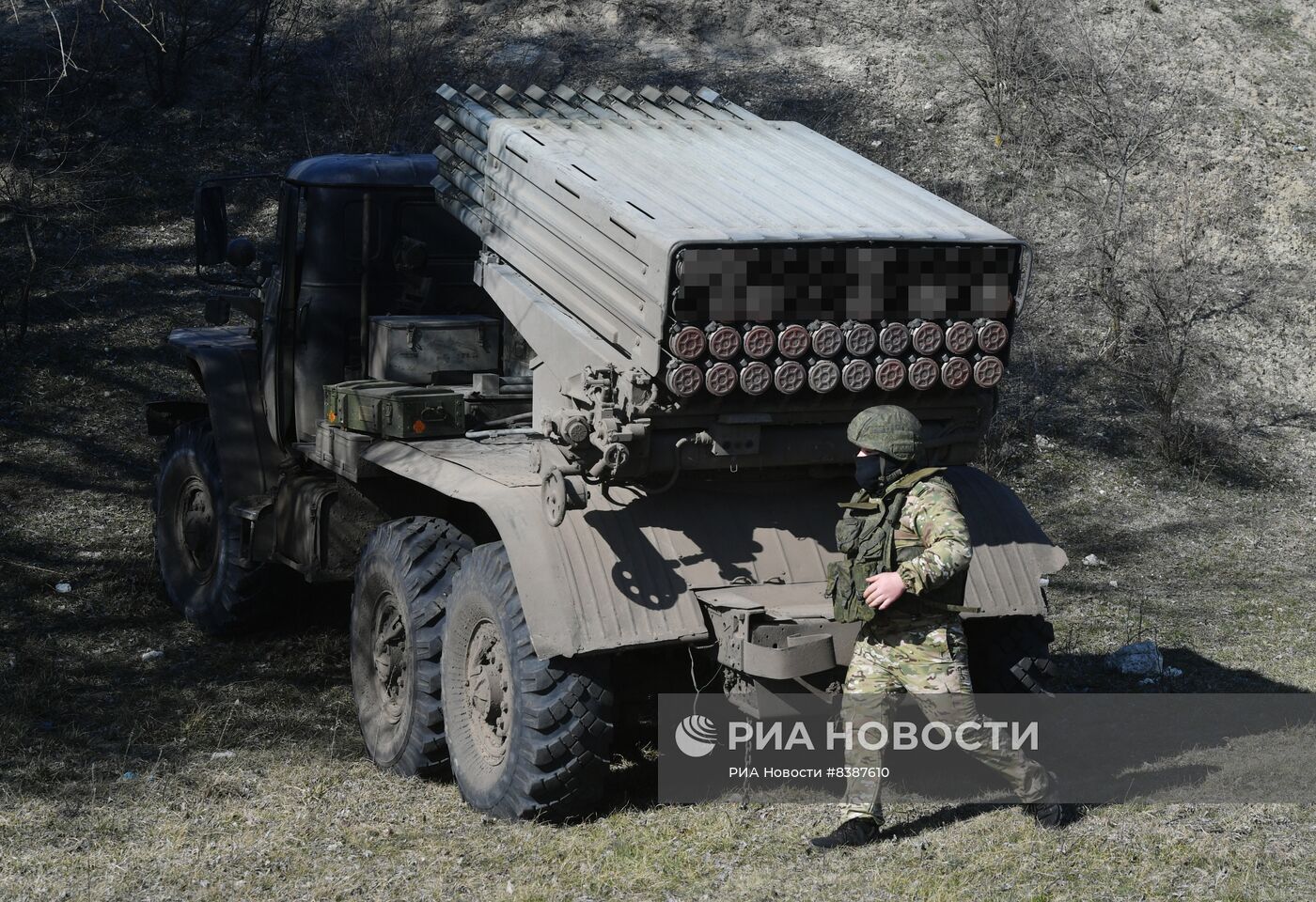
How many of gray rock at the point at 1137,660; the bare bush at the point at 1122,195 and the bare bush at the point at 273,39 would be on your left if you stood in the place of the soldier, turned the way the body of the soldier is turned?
0

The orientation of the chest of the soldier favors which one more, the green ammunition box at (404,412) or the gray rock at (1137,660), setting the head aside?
the green ammunition box

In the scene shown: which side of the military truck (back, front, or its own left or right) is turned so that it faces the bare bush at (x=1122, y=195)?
right

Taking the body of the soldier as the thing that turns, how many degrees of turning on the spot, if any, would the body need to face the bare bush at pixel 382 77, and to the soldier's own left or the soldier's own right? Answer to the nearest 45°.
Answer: approximately 45° to the soldier's own right

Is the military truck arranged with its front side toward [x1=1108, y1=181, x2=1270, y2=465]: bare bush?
no

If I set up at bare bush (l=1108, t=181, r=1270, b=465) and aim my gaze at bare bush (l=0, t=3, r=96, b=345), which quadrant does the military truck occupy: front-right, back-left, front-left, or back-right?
front-left

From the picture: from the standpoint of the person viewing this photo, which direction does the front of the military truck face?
facing away from the viewer and to the left of the viewer

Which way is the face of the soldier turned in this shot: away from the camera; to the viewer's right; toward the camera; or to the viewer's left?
to the viewer's left

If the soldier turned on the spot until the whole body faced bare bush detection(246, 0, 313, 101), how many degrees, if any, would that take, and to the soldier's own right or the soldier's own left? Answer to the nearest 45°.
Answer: approximately 45° to the soldier's own right

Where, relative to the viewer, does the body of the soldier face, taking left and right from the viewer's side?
facing to the left of the viewer

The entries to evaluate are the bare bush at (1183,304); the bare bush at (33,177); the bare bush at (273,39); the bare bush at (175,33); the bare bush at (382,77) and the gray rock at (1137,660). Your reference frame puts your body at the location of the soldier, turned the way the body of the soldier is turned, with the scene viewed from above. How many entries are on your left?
0
